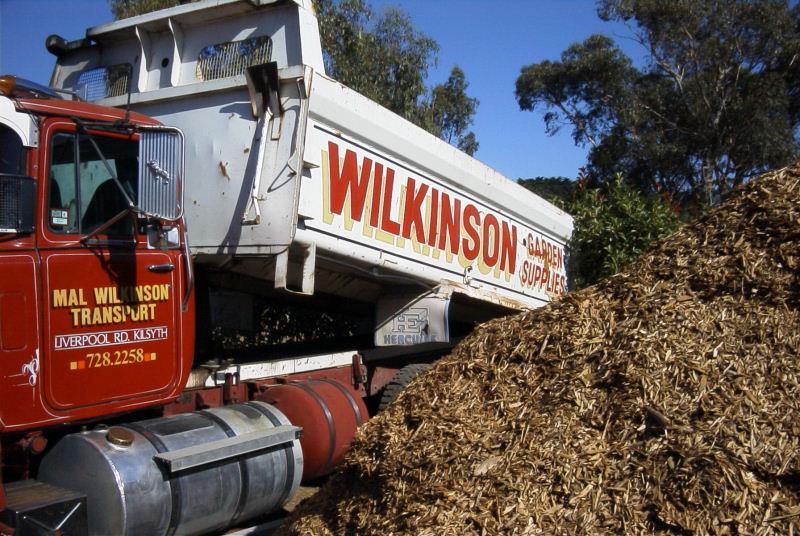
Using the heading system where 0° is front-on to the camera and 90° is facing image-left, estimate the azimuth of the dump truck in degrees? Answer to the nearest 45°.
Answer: approximately 45°
